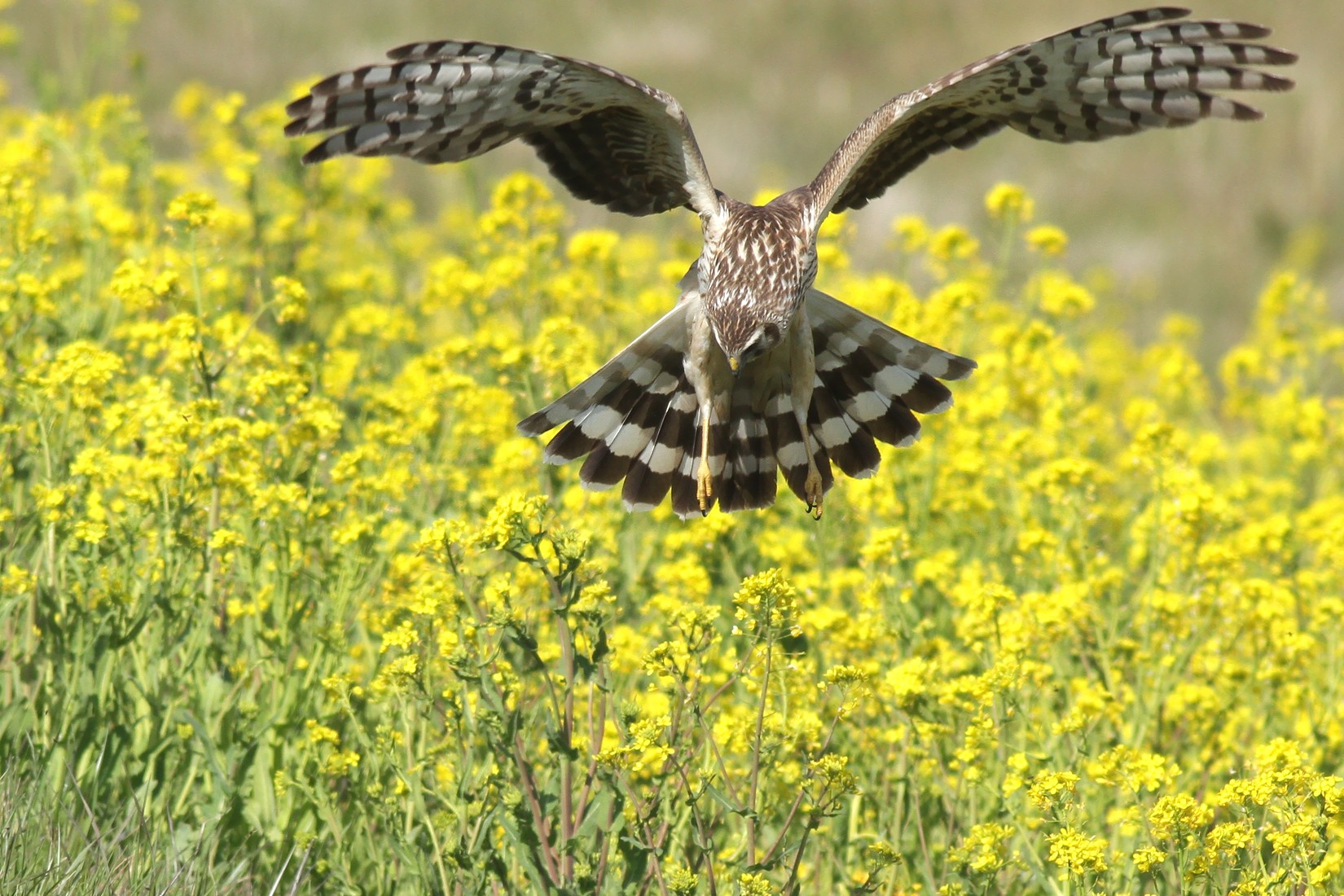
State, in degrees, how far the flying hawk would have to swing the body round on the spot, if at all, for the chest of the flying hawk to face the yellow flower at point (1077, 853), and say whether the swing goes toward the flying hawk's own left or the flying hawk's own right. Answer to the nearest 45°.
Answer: approximately 45° to the flying hawk's own left

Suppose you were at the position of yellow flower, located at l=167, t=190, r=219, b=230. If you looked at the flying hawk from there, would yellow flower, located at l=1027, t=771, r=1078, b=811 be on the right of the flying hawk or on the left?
right

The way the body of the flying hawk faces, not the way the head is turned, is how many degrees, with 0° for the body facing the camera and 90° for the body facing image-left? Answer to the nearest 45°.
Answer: approximately 0°

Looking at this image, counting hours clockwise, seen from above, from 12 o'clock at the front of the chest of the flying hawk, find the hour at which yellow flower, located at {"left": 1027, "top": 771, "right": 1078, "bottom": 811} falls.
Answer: The yellow flower is roughly at 11 o'clock from the flying hawk.

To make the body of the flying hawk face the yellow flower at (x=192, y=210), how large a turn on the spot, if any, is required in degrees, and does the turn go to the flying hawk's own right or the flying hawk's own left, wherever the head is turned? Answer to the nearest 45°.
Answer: approximately 90° to the flying hawk's own right
